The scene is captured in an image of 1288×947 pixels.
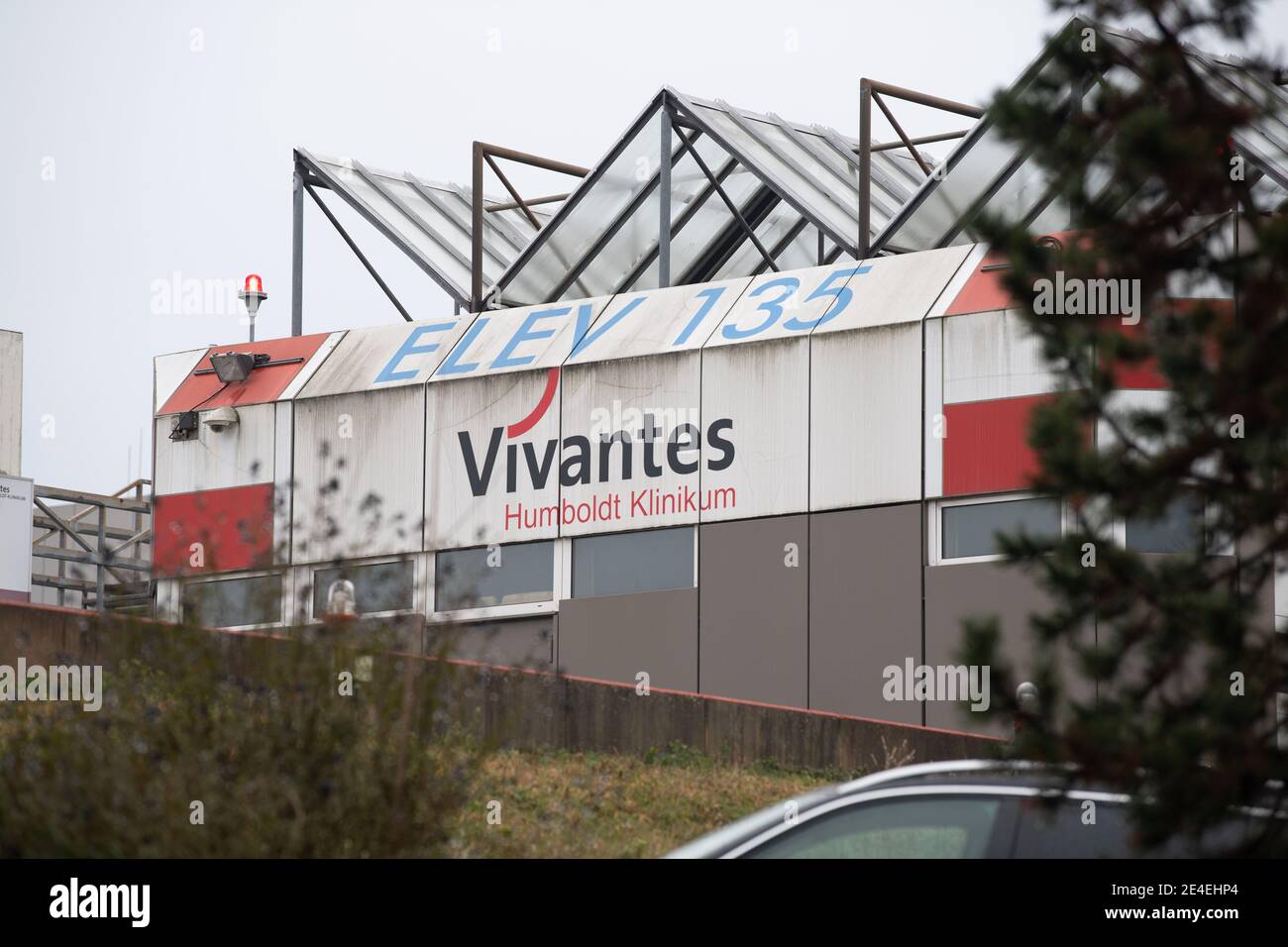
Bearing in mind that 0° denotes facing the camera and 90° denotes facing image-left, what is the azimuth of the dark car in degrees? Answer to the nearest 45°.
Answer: approximately 90°

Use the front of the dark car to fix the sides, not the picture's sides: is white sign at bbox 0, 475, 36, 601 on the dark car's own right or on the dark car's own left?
on the dark car's own right

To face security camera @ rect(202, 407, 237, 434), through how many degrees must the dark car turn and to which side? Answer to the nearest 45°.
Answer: approximately 45° to its right

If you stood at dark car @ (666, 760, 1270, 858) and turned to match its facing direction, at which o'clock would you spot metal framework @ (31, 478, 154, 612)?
The metal framework is roughly at 2 o'clock from the dark car.
